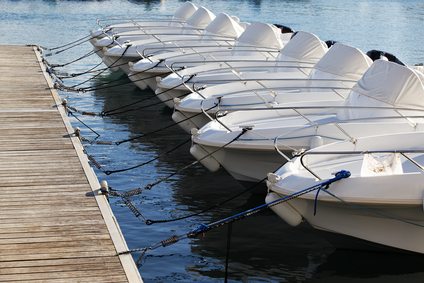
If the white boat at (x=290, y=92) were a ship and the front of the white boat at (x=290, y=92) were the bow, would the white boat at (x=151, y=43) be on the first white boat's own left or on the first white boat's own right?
on the first white boat's own right

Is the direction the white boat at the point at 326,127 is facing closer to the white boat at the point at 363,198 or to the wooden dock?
the wooden dock

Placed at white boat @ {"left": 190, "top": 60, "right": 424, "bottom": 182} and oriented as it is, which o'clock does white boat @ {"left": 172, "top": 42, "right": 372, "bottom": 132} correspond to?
white boat @ {"left": 172, "top": 42, "right": 372, "bottom": 132} is roughly at 4 o'clock from white boat @ {"left": 190, "top": 60, "right": 424, "bottom": 182}.

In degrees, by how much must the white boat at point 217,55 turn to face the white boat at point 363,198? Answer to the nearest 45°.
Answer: approximately 45° to its left

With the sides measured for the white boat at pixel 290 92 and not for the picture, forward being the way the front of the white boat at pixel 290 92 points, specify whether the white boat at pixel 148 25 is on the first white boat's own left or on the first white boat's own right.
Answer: on the first white boat's own right

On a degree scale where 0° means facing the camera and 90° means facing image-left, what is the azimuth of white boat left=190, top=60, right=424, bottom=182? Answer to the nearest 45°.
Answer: approximately 45°

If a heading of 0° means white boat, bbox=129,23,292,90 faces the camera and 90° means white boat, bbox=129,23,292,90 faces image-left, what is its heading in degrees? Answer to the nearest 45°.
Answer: approximately 45°

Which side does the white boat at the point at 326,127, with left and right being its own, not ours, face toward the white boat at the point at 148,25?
right

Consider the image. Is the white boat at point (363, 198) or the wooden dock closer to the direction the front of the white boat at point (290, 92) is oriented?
the wooden dock

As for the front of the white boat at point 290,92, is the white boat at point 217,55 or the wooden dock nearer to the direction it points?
the wooden dock

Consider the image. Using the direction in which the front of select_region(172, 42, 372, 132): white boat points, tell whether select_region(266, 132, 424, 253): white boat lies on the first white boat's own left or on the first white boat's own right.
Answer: on the first white boat's own left
